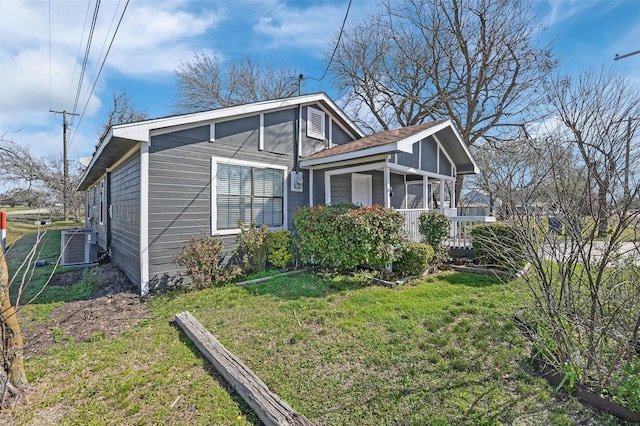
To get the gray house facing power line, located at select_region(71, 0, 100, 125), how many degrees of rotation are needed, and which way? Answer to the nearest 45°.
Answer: approximately 135° to its right

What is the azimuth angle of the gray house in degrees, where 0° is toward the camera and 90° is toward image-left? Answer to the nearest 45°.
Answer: approximately 315°

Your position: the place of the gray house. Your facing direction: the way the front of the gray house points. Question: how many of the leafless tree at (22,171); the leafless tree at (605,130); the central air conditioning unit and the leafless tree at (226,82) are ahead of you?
1

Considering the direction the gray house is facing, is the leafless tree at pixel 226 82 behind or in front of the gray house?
behind

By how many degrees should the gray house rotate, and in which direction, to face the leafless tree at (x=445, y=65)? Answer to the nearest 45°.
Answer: approximately 90° to its left

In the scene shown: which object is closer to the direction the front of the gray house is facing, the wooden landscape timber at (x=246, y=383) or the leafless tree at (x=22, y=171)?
the wooden landscape timber

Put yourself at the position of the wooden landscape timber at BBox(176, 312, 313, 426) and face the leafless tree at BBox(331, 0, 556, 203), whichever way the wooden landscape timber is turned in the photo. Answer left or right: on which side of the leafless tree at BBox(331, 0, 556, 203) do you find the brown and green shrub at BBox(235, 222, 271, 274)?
left

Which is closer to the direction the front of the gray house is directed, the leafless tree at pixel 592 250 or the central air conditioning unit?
the leafless tree

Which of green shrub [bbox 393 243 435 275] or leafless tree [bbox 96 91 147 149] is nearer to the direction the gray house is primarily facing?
the green shrub

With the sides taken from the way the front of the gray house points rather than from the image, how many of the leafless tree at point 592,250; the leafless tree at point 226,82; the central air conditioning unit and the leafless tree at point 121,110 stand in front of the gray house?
1

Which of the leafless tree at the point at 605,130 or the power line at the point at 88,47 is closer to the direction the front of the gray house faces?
the leafless tree

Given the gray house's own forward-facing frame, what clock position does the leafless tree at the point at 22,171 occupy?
The leafless tree is roughly at 6 o'clock from the gray house.

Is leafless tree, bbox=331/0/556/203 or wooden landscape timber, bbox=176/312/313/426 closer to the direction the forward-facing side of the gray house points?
the wooden landscape timber

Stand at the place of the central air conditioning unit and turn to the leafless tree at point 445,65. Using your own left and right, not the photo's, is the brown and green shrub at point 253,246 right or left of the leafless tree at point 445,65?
right

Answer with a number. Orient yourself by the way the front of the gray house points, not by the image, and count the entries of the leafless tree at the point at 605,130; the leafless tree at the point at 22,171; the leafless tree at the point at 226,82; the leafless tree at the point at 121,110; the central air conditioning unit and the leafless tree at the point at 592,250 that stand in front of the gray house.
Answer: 2

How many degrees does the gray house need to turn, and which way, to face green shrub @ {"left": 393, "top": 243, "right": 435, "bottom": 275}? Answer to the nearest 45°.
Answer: approximately 45° to its left
